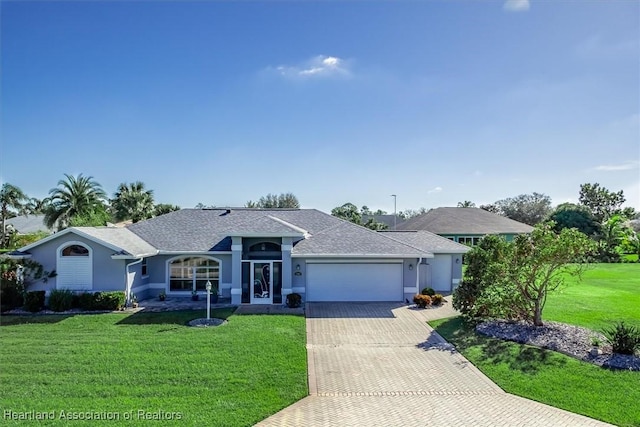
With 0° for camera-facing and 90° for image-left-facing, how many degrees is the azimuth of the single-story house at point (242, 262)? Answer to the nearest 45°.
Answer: approximately 0°

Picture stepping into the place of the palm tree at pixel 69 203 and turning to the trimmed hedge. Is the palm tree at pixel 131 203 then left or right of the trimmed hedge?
left

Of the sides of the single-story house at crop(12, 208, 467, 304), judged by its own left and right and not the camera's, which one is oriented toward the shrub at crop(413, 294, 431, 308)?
left

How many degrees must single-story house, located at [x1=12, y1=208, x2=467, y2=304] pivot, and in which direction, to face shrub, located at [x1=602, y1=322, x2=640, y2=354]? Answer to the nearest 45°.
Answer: approximately 45° to its left

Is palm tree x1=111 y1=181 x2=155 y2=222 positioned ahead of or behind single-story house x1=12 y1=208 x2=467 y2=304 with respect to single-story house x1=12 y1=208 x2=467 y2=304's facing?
behind

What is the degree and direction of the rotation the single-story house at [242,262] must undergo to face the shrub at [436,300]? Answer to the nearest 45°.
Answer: approximately 90° to its left
